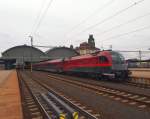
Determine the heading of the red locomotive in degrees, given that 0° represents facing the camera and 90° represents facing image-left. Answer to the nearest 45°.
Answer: approximately 315°
